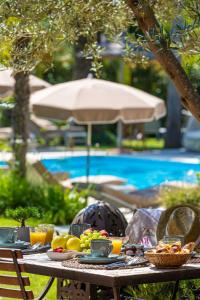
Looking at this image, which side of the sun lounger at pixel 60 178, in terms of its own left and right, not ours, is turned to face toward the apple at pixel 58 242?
right

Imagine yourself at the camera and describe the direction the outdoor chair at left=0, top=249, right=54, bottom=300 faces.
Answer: facing away from the viewer and to the right of the viewer

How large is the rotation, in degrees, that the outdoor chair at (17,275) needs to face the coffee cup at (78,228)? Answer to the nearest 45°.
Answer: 0° — it already faces it

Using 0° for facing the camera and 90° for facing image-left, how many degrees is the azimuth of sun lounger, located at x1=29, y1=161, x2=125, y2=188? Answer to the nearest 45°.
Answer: approximately 270°

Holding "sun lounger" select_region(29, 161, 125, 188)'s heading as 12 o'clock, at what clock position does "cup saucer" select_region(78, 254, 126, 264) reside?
The cup saucer is roughly at 3 o'clock from the sun lounger.

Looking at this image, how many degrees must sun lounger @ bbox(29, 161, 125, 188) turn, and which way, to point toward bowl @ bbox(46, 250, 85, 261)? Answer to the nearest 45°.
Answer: approximately 90° to its right

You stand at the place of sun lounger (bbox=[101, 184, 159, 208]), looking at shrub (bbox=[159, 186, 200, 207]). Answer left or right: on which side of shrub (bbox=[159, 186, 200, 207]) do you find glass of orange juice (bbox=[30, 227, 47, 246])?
right

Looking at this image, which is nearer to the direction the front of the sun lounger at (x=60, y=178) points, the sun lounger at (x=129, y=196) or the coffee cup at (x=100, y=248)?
the sun lounger

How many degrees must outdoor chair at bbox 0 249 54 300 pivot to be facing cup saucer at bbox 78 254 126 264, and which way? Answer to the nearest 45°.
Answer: approximately 45° to its right

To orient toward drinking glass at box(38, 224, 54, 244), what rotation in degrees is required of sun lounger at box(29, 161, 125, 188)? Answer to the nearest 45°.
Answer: approximately 90° to its right
